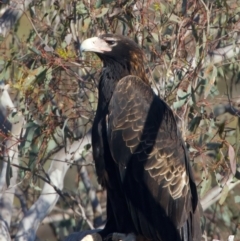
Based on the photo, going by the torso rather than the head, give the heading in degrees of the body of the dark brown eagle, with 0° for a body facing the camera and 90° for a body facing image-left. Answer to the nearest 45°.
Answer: approximately 90°
